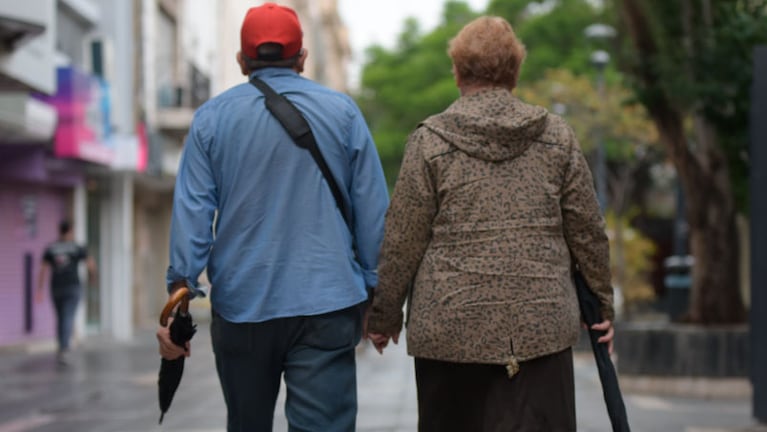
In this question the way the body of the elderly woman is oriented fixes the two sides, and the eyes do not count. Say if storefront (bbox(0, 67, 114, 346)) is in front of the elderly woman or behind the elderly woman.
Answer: in front

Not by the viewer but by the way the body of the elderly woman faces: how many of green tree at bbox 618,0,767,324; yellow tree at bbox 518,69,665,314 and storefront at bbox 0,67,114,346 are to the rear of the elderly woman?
0

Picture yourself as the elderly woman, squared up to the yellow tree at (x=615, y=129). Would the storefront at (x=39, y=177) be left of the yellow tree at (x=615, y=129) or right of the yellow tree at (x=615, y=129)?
left

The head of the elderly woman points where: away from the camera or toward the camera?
away from the camera

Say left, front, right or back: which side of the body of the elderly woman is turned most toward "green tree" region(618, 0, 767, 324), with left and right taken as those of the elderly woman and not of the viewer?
front

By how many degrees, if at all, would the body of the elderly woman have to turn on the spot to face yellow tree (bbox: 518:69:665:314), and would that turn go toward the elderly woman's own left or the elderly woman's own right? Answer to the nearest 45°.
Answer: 0° — they already face it

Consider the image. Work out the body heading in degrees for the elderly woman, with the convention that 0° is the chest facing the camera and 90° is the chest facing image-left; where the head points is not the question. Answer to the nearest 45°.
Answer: approximately 180°
